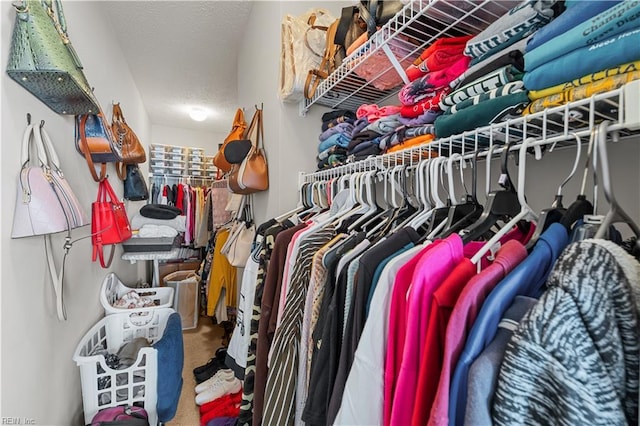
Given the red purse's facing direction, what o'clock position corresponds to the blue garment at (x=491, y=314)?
The blue garment is roughly at 1 o'clock from the red purse.

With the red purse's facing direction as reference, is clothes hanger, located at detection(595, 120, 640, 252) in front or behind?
in front

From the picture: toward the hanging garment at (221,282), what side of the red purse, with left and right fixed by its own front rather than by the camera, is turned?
left

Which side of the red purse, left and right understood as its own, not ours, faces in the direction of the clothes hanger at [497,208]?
front

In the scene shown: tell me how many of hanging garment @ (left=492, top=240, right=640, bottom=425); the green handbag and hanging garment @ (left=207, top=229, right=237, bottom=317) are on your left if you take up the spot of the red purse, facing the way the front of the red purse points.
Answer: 1

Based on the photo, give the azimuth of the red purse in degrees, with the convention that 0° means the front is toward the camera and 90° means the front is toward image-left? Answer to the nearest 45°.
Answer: approximately 315°

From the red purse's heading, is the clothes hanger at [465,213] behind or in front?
in front

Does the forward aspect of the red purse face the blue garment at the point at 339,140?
yes

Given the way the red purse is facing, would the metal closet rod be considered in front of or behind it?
in front

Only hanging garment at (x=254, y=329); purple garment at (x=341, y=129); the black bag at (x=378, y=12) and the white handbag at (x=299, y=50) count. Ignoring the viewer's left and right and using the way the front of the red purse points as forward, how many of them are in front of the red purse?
4

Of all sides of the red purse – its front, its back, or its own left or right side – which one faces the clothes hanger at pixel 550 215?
front
